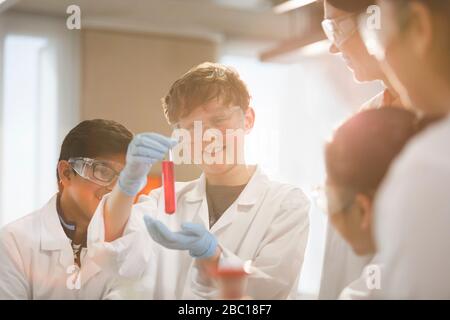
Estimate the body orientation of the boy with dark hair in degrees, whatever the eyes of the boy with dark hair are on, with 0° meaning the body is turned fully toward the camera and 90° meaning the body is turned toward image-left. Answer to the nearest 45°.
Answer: approximately 315°
